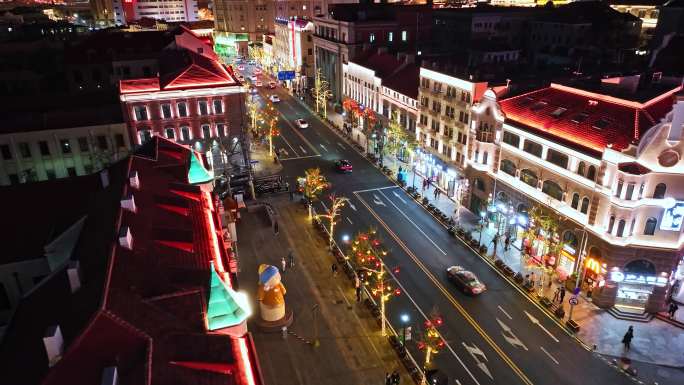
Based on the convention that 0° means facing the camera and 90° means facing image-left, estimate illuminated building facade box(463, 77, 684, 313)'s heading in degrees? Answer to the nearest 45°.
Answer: approximately 45°

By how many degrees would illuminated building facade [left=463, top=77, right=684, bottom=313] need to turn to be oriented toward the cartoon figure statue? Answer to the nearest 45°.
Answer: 0° — it already faces it
